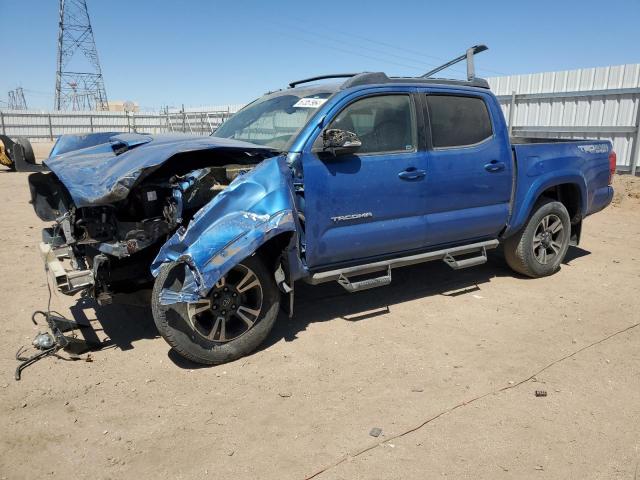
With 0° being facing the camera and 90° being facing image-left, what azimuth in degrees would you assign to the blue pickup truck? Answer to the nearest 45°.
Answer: approximately 45°

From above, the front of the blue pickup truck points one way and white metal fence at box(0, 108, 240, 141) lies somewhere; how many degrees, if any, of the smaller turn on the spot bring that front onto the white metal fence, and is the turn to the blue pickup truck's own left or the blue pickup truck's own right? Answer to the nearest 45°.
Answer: approximately 90° to the blue pickup truck's own right

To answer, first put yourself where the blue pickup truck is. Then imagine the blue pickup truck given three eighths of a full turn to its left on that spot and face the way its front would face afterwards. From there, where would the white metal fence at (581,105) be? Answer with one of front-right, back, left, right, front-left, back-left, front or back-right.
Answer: front-left
